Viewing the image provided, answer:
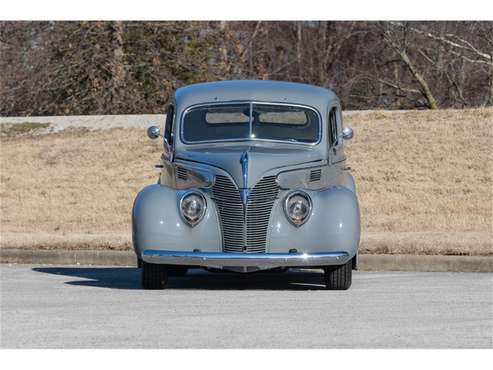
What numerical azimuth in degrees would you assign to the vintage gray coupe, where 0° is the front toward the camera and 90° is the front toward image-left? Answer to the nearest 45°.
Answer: approximately 0°
